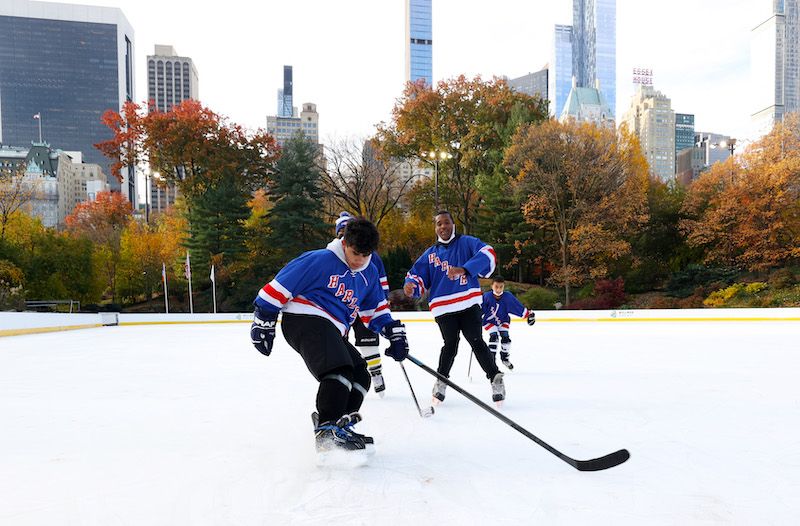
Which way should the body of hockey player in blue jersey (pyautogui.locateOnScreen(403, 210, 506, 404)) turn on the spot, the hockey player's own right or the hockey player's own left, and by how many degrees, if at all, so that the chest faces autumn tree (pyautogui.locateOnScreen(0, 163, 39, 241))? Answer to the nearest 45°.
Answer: approximately 135° to the hockey player's own right

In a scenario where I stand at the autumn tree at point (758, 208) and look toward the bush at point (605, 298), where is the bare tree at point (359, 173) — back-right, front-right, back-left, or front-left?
front-right

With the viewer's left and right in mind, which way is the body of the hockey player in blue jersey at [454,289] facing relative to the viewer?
facing the viewer

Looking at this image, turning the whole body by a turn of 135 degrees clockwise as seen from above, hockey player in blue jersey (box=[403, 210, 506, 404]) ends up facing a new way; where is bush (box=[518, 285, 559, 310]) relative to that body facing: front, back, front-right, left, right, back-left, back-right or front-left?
front-right

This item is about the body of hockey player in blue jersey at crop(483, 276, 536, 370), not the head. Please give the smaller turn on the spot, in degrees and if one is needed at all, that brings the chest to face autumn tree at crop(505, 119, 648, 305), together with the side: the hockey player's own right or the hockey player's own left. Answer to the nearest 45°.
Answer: approximately 180°

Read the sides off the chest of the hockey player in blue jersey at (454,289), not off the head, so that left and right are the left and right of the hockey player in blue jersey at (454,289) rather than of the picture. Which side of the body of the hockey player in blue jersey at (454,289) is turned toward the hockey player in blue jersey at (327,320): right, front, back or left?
front

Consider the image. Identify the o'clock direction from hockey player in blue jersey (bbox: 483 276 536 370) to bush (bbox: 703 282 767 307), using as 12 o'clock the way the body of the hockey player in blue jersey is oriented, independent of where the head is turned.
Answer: The bush is roughly at 7 o'clock from the hockey player in blue jersey.

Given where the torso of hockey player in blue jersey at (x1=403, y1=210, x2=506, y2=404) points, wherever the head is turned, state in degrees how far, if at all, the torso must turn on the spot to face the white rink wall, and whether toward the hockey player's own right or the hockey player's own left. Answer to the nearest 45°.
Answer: approximately 180°

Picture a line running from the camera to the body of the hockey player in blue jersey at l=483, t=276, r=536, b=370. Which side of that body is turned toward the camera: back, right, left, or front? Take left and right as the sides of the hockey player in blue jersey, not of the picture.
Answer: front

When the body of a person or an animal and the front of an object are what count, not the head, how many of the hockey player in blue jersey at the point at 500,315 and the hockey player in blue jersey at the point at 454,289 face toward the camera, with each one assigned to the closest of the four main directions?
2

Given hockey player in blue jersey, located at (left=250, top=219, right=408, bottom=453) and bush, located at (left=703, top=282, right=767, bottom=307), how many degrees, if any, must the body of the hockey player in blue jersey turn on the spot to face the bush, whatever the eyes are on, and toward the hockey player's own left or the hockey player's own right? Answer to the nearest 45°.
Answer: approximately 90° to the hockey player's own left
